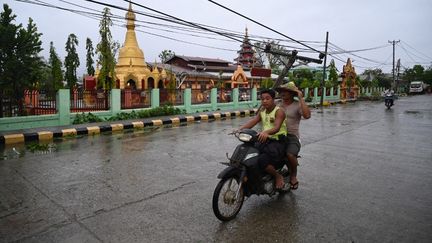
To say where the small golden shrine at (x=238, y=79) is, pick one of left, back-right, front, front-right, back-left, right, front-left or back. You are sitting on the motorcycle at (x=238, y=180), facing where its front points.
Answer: back-right

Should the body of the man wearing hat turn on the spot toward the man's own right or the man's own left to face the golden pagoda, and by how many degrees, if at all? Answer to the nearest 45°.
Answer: approximately 90° to the man's own right

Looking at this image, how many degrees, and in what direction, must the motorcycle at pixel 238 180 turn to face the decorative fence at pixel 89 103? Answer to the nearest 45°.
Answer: approximately 90° to its right

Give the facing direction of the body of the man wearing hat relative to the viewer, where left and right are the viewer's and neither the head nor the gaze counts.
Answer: facing the viewer and to the left of the viewer

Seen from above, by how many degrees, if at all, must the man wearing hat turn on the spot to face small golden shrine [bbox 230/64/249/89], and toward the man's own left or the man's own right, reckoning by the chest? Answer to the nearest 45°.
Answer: approximately 135° to the man's own right

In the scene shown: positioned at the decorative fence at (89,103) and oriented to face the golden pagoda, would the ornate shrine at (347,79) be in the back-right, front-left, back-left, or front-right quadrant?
front-right

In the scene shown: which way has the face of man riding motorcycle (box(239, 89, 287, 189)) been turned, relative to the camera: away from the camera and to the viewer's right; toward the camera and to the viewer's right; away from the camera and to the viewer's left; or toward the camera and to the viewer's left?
toward the camera and to the viewer's left

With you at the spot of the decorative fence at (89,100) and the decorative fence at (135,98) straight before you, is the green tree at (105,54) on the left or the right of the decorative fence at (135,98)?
left

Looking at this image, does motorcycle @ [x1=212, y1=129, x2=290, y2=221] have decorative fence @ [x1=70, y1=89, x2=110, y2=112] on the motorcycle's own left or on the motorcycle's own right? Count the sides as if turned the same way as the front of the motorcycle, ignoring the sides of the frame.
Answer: on the motorcycle's own right

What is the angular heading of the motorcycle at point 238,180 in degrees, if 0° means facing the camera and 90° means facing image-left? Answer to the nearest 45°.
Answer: approximately 45°
